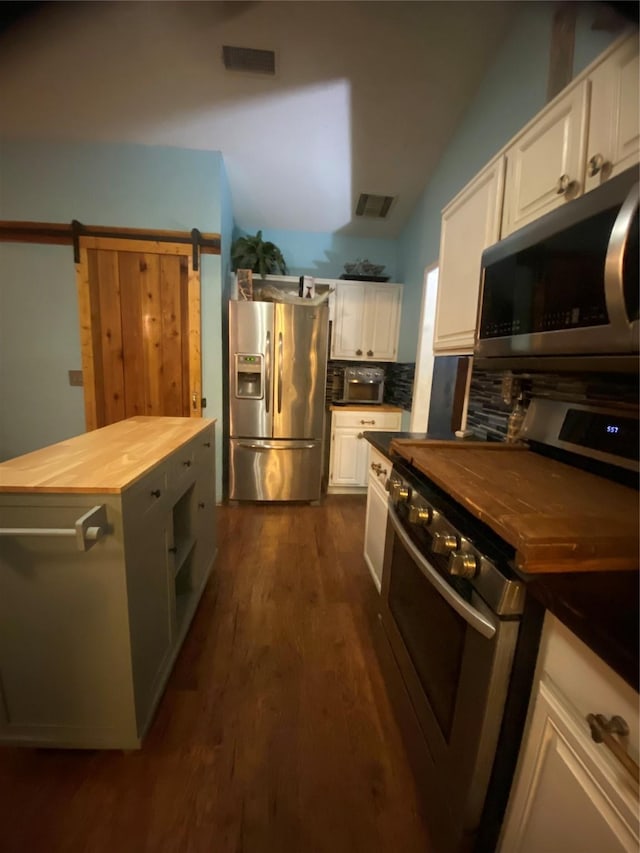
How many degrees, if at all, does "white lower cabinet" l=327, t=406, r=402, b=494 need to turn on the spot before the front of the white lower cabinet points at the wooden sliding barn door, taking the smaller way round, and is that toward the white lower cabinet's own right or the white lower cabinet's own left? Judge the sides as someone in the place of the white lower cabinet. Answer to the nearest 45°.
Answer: approximately 90° to the white lower cabinet's own right

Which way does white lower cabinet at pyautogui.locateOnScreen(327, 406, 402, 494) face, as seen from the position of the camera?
facing the viewer

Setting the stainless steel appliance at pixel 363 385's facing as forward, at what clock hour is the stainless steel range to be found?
The stainless steel range is roughly at 12 o'clock from the stainless steel appliance.

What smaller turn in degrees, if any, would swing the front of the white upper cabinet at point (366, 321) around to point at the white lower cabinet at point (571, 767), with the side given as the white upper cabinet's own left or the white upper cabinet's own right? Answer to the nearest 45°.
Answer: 0° — it already faces it

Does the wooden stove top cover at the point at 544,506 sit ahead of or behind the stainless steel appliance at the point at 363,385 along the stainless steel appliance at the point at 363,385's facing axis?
ahead

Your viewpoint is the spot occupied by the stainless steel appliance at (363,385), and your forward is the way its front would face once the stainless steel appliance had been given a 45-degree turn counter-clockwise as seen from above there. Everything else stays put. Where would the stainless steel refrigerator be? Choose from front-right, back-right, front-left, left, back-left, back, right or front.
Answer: right

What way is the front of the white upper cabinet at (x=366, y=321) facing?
toward the camera

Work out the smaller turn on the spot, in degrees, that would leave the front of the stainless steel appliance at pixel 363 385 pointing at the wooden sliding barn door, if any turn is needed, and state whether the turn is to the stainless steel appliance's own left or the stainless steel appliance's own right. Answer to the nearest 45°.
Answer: approximately 45° to the stainless steel appliance's own right
